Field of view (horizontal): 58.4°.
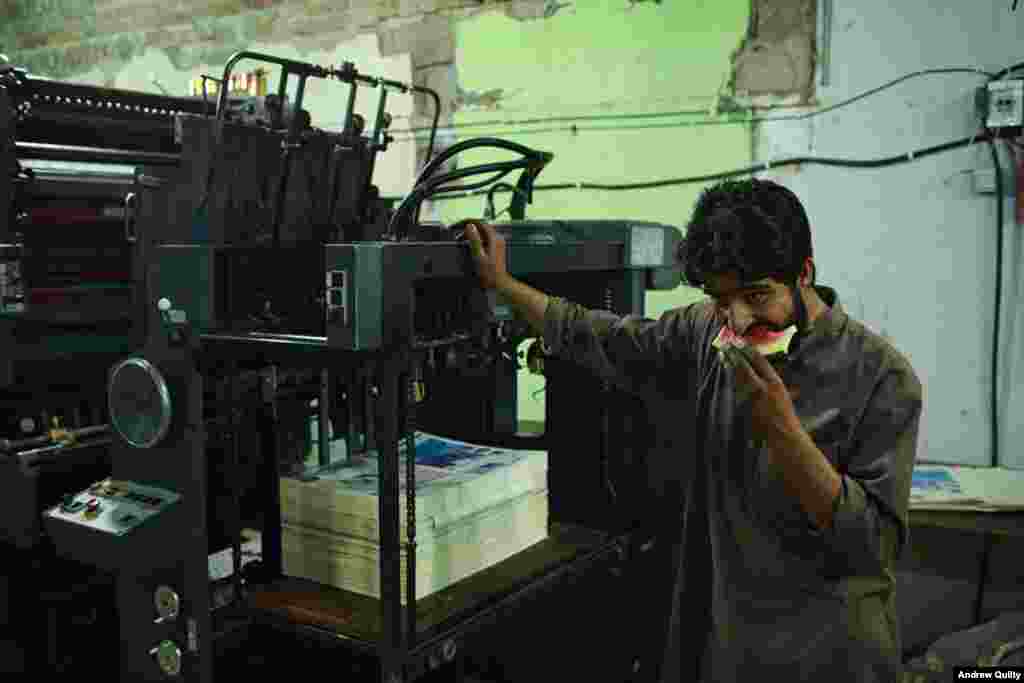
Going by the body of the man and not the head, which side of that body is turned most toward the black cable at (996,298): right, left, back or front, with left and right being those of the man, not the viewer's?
back

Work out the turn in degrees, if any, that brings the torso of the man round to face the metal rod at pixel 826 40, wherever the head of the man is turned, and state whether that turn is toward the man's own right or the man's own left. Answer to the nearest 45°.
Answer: approximately 135° to the man's own right

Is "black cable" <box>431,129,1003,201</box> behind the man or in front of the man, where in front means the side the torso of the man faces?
behind

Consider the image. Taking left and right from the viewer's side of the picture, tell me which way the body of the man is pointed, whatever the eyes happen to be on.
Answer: facing the viewer and to the left of the viewer

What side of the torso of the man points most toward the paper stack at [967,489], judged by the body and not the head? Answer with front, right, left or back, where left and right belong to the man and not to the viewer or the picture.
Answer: back

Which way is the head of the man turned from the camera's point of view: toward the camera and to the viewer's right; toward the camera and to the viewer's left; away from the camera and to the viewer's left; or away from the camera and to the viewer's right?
toward the camera and to the viewer's left

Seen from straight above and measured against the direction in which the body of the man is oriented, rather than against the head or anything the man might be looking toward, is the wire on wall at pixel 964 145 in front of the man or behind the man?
behind
